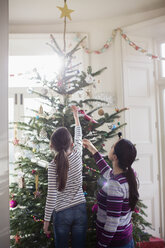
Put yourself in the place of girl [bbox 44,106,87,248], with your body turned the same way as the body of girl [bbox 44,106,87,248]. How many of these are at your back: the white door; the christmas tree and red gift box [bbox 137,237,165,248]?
0

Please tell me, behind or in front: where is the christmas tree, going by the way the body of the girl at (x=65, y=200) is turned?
in front

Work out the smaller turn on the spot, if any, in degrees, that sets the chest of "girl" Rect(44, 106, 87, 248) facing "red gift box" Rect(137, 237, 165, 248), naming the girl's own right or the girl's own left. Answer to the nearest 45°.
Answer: approximately 45° to the girl's own right

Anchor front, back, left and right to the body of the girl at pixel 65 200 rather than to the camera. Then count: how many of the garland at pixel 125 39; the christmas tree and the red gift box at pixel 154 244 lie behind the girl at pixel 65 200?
0

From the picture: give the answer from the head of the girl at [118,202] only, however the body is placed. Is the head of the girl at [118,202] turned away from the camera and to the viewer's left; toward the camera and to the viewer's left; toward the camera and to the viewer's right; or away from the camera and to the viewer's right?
away from the camera and to the viewer's left

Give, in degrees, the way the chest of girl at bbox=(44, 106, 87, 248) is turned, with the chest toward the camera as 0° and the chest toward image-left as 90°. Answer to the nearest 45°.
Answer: approximately 180°

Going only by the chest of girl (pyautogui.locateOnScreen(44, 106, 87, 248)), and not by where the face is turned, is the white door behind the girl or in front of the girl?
in front

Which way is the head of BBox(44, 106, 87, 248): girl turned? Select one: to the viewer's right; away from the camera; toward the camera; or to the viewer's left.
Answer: away from the camera
